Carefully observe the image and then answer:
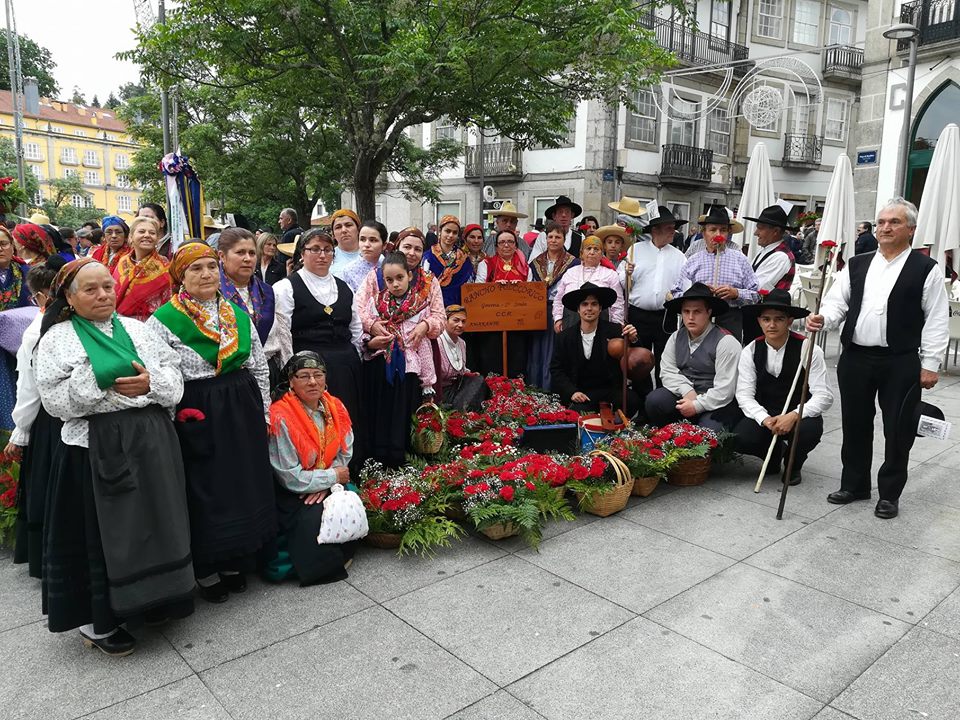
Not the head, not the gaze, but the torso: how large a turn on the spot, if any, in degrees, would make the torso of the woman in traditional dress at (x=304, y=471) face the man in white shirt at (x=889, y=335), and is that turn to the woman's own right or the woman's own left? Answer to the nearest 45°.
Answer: approximately 45° to the woman's own left

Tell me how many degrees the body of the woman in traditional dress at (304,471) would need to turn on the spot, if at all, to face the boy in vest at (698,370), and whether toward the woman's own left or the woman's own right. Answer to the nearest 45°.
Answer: approximately 90° to the woman's own left

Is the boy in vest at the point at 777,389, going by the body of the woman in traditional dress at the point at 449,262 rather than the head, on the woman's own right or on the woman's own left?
on the woman's own left

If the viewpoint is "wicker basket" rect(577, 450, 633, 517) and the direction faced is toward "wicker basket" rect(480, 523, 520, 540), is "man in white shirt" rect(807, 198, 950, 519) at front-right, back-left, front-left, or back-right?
back-left
